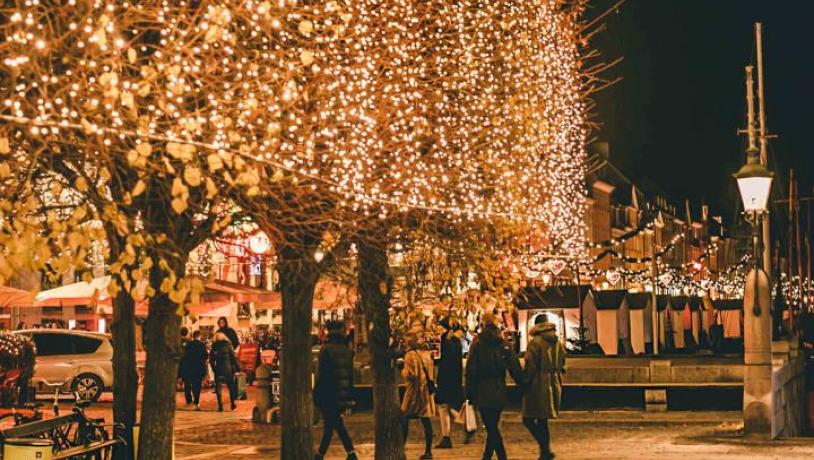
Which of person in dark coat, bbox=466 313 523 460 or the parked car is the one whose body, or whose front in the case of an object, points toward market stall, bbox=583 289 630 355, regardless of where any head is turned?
the person in dark coat

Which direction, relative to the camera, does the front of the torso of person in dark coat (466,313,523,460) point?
away from the camera
